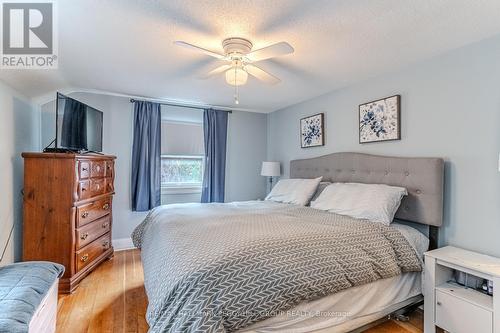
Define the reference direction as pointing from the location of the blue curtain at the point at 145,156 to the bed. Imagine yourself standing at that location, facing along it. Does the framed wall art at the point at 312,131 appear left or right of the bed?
left

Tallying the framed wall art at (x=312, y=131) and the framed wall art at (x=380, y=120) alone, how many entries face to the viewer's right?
0

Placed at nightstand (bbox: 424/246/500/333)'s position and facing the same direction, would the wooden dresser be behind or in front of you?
in front

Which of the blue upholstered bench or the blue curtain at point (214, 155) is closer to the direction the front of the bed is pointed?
the blue upholstered bench

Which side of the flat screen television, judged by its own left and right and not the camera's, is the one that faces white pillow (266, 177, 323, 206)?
front

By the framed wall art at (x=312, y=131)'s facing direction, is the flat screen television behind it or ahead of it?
ahead

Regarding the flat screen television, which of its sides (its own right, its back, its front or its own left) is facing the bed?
front

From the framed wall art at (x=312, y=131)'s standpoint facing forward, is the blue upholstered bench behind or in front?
in front

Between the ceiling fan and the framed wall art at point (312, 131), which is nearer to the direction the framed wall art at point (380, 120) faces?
the ceiling fan

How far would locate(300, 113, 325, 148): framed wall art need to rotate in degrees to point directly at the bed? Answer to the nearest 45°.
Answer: approximately 45° to its left

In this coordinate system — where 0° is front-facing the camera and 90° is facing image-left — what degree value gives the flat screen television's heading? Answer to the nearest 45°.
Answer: approximately 315°

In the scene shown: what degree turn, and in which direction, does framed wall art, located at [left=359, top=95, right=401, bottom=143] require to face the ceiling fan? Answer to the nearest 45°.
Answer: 0° — it already faces it

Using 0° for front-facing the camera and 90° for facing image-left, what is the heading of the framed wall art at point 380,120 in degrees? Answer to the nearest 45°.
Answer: approximately 45°
